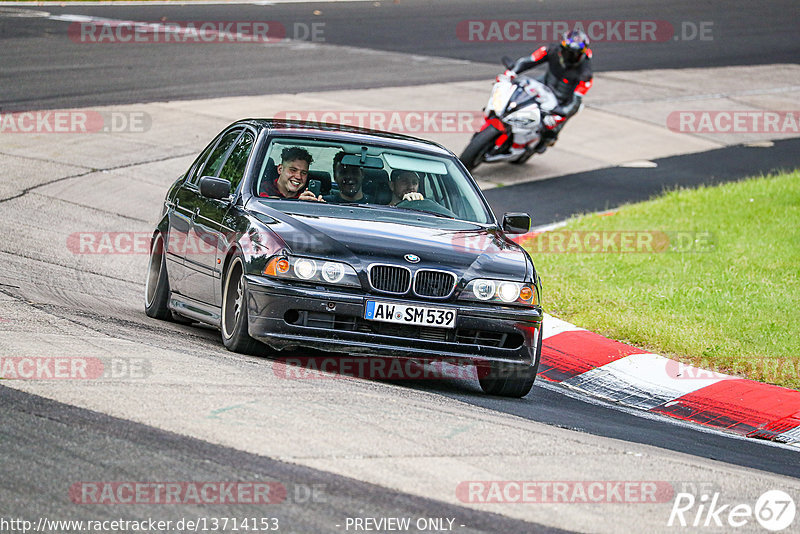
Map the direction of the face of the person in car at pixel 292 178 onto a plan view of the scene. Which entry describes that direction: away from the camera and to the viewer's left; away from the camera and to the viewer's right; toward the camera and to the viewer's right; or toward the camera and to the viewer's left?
toward the camera and to the viewer's right

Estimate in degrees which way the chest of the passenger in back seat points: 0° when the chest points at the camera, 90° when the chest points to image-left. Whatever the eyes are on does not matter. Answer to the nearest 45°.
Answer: approximately 0°

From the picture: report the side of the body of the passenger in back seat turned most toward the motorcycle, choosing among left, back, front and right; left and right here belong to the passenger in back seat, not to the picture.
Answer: back

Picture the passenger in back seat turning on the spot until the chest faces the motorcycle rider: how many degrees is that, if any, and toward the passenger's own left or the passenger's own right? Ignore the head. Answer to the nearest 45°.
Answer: approximately 180°
